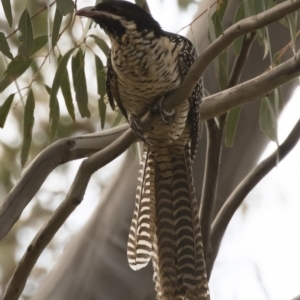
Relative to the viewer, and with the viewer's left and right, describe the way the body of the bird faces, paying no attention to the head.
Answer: facing the viewer and to the left of the viewer

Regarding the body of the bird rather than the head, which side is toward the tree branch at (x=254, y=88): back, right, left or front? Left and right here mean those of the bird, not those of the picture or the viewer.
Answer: left

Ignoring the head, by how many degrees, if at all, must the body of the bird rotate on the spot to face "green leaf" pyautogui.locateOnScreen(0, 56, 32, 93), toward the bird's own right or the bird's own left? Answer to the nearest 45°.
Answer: approximately 45° to the bird's own right
